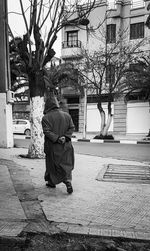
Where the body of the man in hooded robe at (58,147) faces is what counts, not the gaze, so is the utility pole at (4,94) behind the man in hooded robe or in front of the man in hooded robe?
in front

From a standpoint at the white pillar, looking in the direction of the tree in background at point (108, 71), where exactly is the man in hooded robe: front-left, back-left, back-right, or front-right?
back-right

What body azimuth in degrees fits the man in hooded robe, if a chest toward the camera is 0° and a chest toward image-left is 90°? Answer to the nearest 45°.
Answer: approximately 135°

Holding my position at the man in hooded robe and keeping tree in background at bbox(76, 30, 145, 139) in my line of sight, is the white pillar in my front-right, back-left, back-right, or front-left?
front-left

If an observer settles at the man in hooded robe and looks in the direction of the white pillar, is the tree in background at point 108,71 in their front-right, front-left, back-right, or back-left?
front-right

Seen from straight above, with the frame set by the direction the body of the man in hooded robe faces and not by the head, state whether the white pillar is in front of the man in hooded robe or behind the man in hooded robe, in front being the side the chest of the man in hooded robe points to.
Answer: in front

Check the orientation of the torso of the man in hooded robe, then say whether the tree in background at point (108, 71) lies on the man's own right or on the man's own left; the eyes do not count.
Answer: on the man's own right
